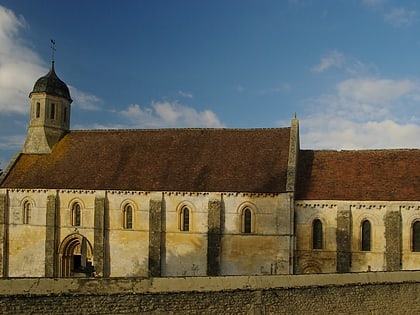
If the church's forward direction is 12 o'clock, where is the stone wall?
The stone wall is roughly at 12 o'clock from the church.
